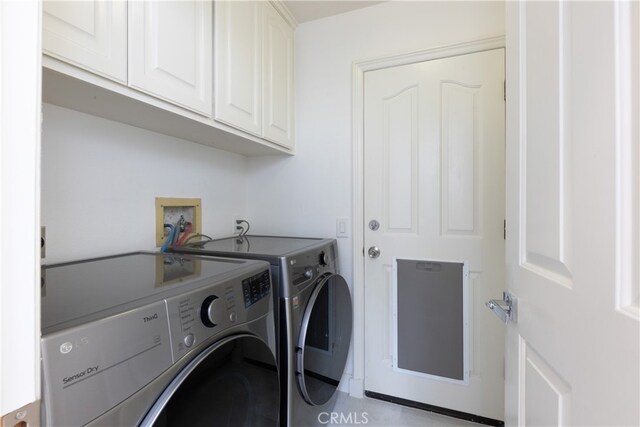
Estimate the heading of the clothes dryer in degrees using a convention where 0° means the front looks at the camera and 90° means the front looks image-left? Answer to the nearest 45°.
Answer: approximately 315°

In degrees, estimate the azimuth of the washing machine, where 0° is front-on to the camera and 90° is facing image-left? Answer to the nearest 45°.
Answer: approximately 315°

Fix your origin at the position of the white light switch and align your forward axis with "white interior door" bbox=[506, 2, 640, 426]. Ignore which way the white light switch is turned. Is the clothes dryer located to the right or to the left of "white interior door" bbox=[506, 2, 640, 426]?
right

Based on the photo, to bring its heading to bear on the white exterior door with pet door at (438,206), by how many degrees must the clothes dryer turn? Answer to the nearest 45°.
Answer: approximately 45° to its left
